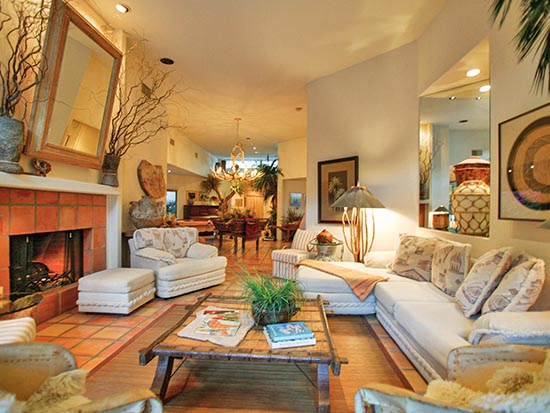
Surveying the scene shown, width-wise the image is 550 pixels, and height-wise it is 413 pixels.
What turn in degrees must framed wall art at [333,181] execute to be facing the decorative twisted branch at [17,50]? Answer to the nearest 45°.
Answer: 0° — it already faces it

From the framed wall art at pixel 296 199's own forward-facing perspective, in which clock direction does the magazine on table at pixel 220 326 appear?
The magazine on table is roughly at 12 o'clock from the framed wall art.

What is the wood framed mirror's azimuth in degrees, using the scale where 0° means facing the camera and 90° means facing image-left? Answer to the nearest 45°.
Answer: approximately 315°

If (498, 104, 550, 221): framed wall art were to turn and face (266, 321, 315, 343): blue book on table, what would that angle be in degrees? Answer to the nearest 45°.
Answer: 0° — it already faces it

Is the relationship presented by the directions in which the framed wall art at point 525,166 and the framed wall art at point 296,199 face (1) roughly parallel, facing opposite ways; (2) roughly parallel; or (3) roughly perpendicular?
roughly perpendicular

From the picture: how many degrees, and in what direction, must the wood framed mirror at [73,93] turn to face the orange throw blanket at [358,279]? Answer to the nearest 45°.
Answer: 0° — it already faces it

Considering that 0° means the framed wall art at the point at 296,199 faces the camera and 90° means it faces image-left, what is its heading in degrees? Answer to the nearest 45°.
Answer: approximately 0°
